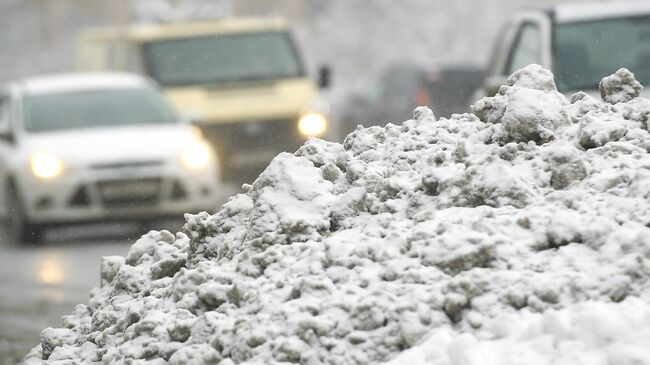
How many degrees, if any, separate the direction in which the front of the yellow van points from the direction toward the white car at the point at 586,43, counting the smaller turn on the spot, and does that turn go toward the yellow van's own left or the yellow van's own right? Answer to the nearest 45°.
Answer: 0° — it already faces it

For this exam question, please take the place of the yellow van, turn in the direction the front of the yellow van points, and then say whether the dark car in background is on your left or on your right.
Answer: on your left

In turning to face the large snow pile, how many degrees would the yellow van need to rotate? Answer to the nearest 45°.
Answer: approximately 45° to its right

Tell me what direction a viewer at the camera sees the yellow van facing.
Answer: facing the viewer and to the right of the viewer

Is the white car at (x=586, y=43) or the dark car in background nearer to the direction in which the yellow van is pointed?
the white car

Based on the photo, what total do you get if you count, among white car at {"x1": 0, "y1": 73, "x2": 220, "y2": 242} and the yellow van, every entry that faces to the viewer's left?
0

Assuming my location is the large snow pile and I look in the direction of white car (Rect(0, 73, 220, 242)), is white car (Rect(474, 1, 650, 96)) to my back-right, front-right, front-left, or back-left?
front-right

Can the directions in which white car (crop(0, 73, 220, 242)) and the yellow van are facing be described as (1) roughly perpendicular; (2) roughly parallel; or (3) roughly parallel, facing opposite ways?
roughly parallel
